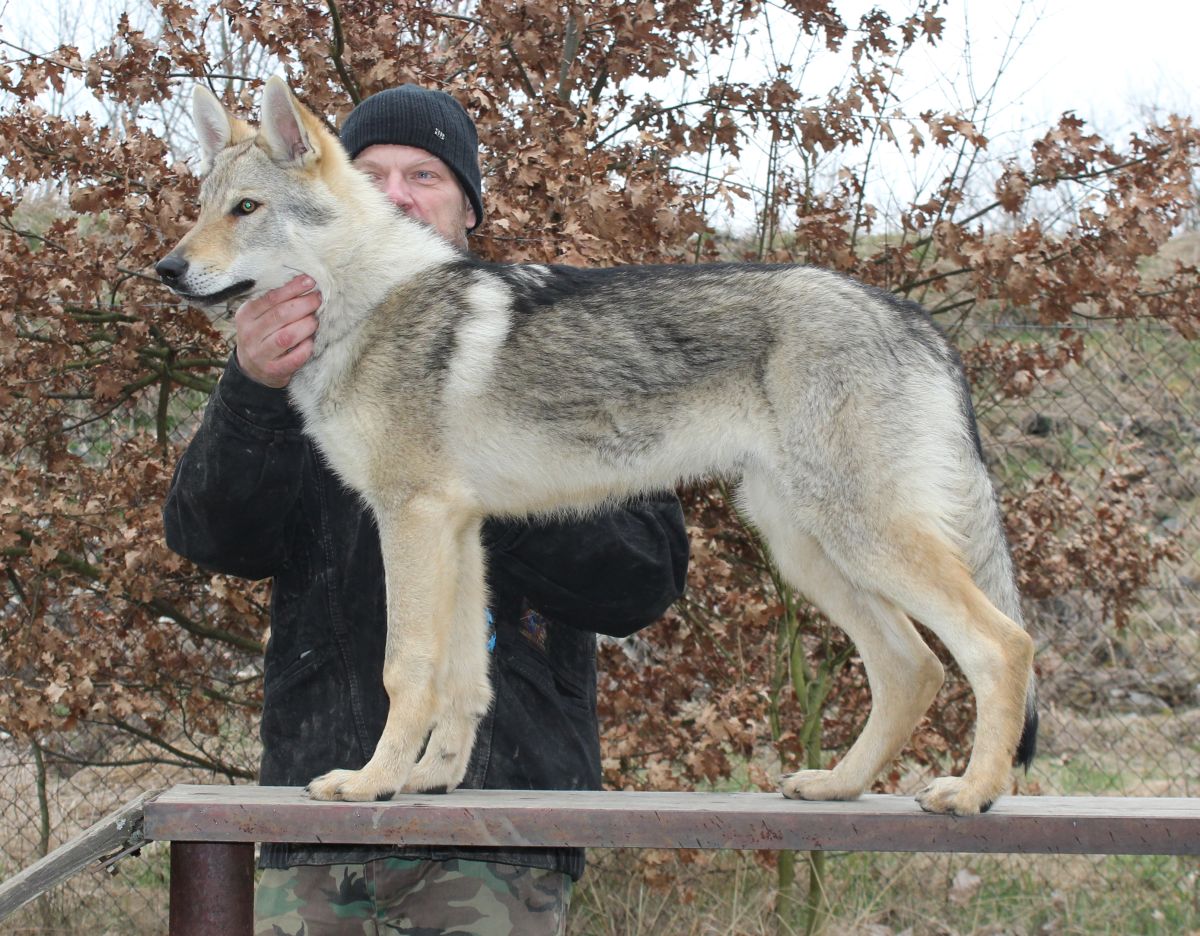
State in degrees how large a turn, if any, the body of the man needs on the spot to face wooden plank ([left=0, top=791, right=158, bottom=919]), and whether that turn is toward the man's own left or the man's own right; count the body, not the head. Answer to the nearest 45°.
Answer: approximately 45° to the man's own right

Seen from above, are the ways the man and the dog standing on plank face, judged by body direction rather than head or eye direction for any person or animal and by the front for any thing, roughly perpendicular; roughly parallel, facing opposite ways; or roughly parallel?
roughly perpendicular

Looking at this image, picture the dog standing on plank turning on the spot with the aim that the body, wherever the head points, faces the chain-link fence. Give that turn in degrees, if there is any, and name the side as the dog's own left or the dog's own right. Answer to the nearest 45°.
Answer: approximately 135° to the dog's own right

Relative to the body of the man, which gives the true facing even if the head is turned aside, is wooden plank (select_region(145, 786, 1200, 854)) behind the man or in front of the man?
in front

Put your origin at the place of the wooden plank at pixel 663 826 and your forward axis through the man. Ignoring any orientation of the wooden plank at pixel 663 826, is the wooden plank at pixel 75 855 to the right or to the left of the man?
left

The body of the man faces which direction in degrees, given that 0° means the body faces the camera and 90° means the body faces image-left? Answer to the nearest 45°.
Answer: approximately 0°

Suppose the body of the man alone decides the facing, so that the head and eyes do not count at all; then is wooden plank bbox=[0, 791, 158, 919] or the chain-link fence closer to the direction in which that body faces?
the wooden plank

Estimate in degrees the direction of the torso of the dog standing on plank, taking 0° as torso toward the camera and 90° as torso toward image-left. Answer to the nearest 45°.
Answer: approximately 90°

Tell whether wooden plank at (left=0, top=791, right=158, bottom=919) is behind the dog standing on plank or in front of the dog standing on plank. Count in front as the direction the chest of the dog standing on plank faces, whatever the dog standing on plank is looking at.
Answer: in front
